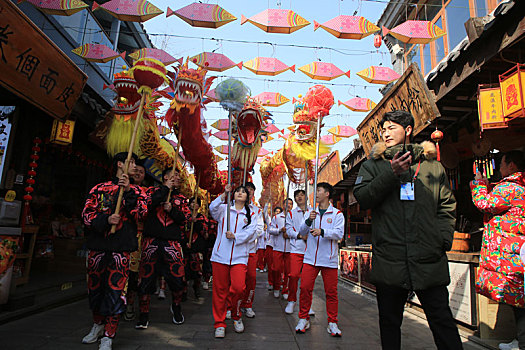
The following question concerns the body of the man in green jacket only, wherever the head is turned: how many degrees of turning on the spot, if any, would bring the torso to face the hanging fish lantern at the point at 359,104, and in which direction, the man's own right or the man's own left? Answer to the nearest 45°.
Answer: approximately 180°

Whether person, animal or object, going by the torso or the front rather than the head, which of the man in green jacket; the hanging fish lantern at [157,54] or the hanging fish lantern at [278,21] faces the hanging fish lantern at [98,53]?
the hanging fish lantern at [157,54]

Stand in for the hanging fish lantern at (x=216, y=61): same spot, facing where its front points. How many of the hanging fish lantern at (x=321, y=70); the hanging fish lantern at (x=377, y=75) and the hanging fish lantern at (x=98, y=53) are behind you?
2

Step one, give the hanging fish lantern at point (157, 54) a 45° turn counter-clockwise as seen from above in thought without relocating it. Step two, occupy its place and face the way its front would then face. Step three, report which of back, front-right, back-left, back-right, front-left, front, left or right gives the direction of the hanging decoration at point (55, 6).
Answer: front

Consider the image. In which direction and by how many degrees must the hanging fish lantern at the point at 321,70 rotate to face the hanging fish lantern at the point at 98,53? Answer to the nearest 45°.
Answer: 0° — it already faces it

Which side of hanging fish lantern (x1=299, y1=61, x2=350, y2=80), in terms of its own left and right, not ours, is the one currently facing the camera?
left

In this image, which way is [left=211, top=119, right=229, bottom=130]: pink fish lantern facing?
to the viewer's left
